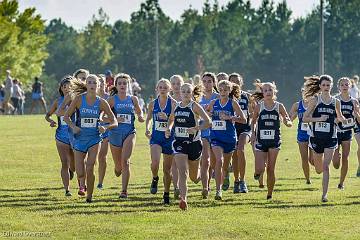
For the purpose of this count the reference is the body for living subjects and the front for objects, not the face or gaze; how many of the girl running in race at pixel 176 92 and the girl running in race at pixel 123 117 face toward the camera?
2

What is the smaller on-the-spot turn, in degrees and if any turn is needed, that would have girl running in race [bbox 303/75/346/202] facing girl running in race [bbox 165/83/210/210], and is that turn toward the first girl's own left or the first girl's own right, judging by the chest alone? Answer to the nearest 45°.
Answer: approximately 45° to the first girl's own right

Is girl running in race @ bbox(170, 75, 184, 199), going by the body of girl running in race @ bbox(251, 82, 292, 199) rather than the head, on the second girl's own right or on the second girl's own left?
on the second girl's own right

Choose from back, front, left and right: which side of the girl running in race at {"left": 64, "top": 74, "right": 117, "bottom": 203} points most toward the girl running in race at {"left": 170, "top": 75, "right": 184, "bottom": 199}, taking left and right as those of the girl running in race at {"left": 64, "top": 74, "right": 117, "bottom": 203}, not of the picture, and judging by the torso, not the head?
left
